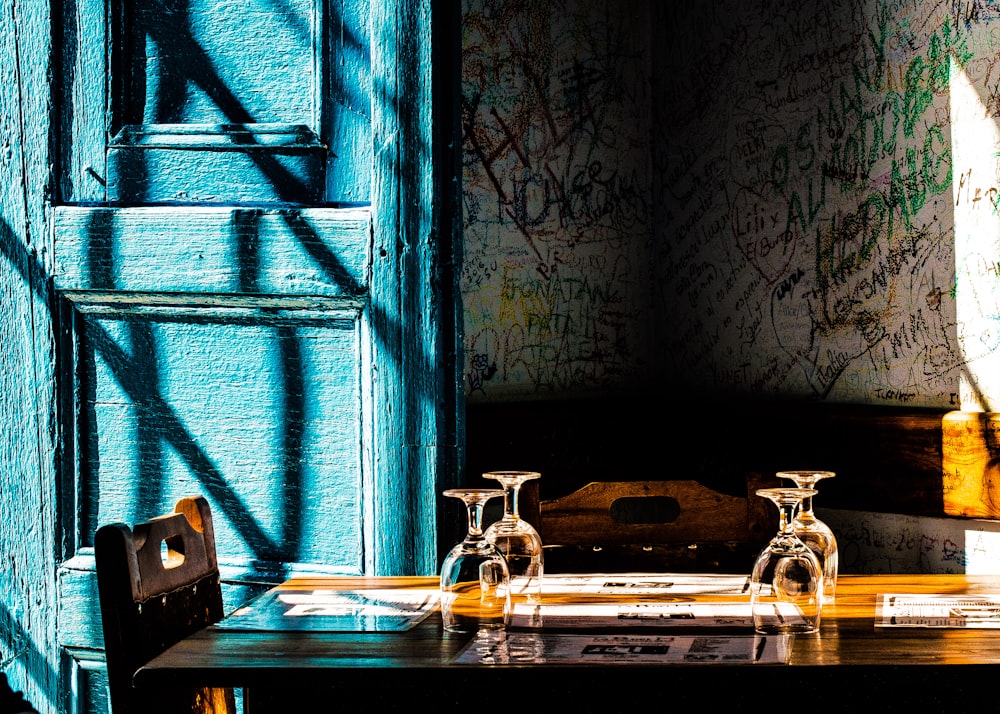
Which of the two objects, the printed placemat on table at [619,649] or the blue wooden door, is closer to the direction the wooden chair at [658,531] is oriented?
the printed placemat on table

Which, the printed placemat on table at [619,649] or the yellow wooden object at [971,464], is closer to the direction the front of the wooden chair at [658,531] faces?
the printed placemat on table

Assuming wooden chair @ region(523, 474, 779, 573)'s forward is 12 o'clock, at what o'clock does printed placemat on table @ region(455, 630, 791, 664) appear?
The printed placemat on table is roughly at 12 o'clock from the wooden chair.

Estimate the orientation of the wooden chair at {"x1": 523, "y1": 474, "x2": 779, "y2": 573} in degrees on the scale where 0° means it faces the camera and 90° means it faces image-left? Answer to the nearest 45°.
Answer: approximately 0°

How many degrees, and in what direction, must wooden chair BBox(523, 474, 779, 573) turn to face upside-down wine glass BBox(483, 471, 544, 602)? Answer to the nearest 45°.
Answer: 0° — it already faces it

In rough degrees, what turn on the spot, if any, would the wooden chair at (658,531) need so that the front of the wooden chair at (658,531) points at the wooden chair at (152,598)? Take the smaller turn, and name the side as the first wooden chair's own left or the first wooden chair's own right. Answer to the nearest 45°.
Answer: approximately 45° to the first wooden chair's own right

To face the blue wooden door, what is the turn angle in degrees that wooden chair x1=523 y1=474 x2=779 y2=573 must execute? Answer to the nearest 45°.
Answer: approximately 90° to its right

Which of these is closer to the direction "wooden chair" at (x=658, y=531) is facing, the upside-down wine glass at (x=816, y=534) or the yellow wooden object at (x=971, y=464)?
the upside-down wine glass
